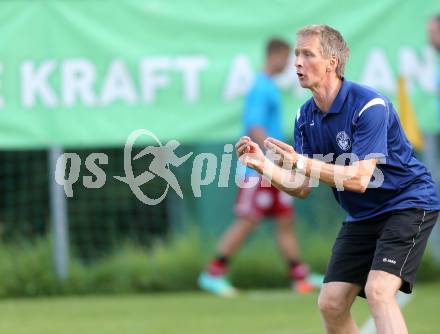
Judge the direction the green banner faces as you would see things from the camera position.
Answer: facing the viewer

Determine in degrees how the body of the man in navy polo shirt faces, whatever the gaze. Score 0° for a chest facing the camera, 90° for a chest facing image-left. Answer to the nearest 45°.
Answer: approximately 45°

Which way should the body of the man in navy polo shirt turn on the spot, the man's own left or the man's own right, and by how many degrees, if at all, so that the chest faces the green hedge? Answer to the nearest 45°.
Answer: approximately 90° to the man's own right
